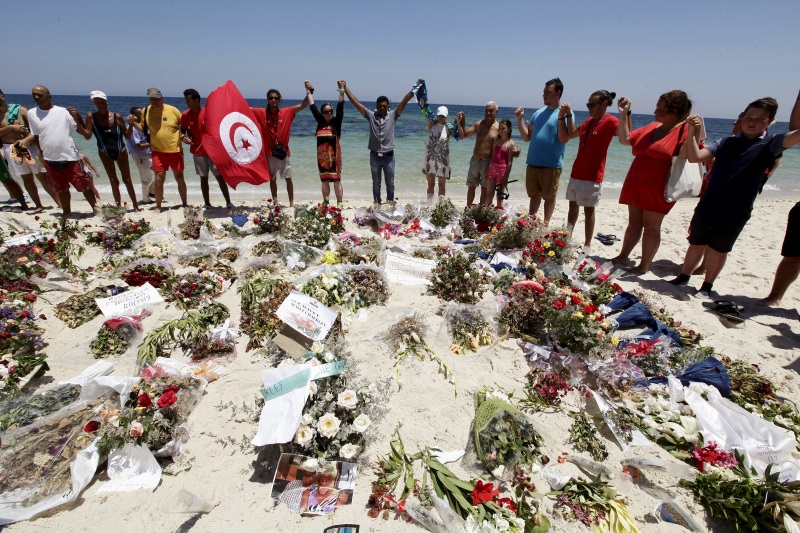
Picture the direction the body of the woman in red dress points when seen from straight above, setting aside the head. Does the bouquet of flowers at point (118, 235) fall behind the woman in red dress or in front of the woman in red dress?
in front

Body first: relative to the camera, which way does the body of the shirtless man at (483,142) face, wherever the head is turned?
toward the camera

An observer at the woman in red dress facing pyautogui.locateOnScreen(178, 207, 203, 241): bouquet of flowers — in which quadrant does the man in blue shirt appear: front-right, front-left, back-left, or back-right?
front-right

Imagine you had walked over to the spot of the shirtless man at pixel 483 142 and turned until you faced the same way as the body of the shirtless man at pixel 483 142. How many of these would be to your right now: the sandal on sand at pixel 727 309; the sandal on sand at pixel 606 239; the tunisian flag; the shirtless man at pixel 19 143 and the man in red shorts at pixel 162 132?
3

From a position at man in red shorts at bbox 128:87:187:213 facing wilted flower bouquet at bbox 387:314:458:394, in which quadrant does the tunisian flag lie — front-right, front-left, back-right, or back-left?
front-left

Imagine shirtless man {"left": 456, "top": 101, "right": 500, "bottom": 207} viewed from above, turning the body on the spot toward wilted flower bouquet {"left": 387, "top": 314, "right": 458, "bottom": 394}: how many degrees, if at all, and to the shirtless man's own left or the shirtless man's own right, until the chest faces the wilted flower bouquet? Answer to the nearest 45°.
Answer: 0° — they already face it

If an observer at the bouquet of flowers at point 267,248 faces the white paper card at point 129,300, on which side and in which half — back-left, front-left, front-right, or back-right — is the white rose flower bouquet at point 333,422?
front-left

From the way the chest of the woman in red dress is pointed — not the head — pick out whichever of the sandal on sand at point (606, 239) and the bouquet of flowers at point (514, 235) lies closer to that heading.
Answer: the bouquet of flowers

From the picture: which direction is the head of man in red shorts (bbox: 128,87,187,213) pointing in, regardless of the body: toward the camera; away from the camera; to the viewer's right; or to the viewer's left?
toward the camera

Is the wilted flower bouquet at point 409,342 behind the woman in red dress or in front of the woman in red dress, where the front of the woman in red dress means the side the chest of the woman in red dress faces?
in front

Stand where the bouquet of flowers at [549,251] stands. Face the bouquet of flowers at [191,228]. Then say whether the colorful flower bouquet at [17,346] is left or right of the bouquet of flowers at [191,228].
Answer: left
